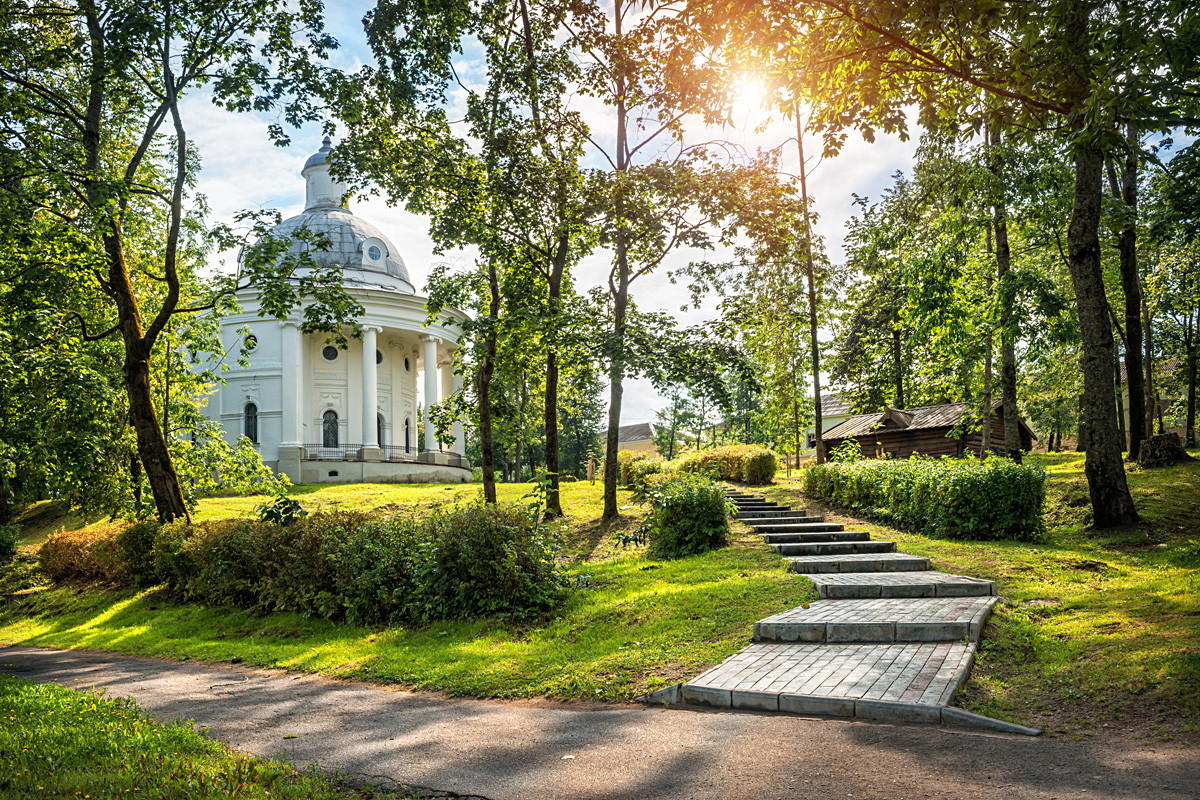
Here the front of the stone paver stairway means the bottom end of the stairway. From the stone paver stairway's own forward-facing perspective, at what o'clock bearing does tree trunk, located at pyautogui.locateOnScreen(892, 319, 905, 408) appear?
The tree trunk is roughly at 6 o'clock from the stone paver stairway.

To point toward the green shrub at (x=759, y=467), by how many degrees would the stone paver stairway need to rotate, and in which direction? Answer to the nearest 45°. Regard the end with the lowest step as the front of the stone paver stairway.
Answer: approximately 180°

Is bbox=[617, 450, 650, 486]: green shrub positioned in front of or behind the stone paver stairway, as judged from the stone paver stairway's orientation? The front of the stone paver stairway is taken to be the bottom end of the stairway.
behind

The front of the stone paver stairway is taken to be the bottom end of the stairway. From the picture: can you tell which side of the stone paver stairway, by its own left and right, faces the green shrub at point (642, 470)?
back

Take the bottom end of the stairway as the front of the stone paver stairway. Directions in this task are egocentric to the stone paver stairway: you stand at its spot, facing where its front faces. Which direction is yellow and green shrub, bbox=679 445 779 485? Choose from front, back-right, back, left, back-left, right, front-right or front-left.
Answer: back

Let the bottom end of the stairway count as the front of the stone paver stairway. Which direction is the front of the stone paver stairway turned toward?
toward the camera

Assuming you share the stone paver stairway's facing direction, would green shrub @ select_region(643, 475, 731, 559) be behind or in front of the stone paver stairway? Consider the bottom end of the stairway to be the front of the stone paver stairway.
behind
